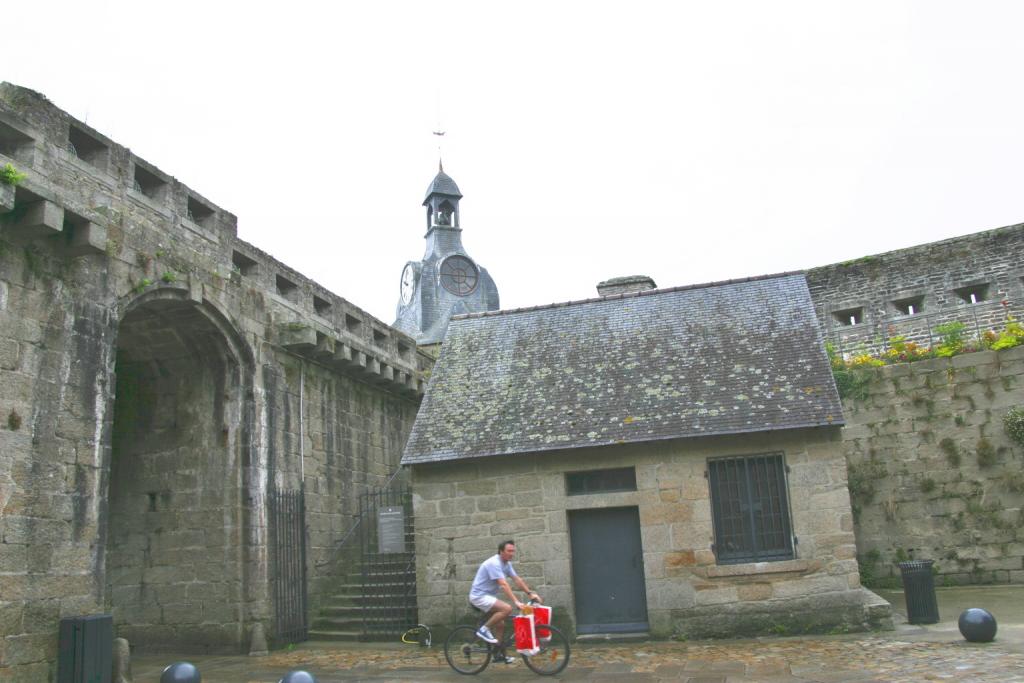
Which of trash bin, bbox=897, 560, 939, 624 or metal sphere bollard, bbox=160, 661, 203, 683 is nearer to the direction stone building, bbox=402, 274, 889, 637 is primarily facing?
the metal sphere bollard

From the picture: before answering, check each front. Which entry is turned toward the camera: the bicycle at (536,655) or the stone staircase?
the stone staircase

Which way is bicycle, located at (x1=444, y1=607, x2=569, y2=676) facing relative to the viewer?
to the viewer's right

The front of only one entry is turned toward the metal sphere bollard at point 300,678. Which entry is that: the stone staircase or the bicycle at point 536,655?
the stone staircase

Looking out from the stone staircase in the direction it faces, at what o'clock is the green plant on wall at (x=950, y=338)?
The green plant on wall is roughly at 9 o'clock from the stone staircase.

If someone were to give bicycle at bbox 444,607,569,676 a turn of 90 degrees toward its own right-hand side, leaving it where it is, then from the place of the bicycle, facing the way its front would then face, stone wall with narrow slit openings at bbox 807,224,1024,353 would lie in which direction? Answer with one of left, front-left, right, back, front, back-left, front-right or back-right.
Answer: back-left

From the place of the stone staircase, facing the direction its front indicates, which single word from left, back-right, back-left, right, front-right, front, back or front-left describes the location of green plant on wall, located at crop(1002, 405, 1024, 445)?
left

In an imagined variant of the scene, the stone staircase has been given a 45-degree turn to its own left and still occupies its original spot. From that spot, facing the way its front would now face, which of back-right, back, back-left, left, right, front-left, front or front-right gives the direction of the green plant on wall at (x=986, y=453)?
front-left

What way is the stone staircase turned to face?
toward the camera

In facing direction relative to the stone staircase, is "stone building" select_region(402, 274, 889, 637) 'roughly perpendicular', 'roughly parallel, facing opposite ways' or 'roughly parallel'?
roughly parallel

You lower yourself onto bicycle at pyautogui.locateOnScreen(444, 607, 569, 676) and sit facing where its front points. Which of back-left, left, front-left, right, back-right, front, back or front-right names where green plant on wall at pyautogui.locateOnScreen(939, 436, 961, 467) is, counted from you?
front-left

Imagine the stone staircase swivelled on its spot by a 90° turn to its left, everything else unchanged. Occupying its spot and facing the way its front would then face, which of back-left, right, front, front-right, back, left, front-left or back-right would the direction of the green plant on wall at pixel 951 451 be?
front

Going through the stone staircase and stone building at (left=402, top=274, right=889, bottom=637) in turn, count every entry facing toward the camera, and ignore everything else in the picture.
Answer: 2

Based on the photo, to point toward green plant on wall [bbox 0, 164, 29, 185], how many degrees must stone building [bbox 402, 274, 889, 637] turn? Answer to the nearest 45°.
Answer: approximately 45° to its right

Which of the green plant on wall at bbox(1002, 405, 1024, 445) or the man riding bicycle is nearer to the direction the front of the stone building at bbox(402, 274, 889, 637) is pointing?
the man riding bicycle

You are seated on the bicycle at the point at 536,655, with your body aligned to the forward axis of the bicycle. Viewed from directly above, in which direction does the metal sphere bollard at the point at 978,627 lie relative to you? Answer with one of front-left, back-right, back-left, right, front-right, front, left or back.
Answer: front

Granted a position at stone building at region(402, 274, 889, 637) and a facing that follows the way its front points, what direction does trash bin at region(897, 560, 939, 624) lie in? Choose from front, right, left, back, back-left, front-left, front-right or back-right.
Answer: left
